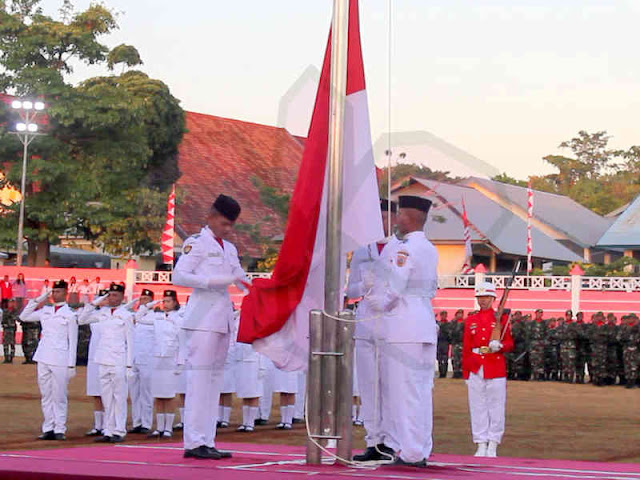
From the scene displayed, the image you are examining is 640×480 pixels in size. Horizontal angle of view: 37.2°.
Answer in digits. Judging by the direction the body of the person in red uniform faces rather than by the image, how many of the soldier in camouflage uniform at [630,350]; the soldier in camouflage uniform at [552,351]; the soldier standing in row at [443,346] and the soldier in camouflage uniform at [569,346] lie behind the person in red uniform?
4

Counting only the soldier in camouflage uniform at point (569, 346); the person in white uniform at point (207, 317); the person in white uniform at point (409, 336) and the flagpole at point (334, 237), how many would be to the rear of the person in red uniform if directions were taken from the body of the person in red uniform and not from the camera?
1

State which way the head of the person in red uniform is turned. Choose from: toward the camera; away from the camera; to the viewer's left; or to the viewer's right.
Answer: toward the camera

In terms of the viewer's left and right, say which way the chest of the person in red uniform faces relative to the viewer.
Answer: facing the viewer

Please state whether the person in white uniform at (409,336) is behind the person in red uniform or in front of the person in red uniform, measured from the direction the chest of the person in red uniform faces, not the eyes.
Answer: in front

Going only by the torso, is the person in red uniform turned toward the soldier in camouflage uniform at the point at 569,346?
no

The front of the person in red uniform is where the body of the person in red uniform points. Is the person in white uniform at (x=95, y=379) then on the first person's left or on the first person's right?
on the first person's right

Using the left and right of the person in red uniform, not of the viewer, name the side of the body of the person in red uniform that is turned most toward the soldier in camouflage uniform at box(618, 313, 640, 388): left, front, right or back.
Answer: back

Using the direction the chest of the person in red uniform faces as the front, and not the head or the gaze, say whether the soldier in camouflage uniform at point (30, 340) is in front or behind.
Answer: behind

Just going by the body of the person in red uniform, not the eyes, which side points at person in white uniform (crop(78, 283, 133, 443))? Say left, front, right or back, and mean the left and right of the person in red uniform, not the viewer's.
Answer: right

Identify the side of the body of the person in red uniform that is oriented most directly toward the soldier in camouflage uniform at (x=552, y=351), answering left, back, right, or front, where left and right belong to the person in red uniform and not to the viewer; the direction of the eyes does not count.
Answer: back

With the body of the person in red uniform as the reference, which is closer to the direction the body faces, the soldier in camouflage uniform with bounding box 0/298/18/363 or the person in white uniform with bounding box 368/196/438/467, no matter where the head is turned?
the person in white uniform

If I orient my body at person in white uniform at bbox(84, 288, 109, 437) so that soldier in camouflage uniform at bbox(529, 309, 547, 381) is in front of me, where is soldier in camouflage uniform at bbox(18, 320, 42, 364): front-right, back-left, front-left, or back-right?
front-left

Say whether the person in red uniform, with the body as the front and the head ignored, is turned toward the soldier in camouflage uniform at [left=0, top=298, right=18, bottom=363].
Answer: no

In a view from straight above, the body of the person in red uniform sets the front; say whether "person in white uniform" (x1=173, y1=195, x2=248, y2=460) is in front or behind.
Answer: in front

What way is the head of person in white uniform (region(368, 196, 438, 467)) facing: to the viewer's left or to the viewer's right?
to the viewer's left

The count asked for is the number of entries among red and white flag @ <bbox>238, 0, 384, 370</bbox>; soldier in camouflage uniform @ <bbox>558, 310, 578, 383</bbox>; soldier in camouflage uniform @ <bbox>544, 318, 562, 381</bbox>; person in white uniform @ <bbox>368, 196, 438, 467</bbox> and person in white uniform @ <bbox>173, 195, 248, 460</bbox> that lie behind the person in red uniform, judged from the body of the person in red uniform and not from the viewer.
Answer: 2

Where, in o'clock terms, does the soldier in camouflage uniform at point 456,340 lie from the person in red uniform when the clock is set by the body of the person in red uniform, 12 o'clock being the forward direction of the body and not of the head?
The soldier in camouflage uniform is roughly at 6 o'clock from the person in red uniform.
